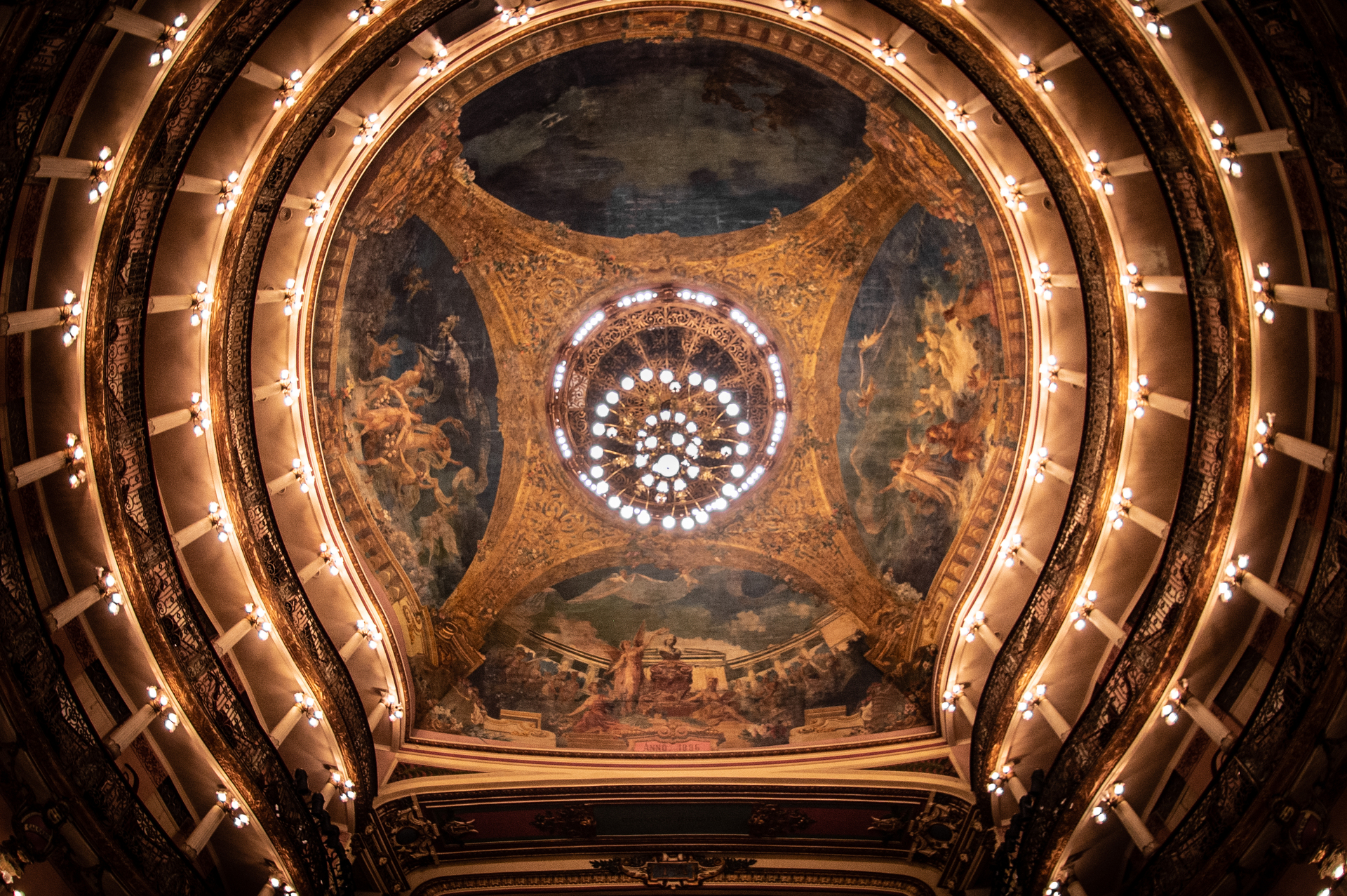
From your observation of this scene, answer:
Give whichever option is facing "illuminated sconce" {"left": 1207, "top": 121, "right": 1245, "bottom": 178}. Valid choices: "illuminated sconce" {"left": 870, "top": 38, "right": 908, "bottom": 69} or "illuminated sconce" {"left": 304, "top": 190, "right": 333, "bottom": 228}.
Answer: "illuminated sconce" {"left": 304, "top": 190, "right": 333, "bottom": 228}

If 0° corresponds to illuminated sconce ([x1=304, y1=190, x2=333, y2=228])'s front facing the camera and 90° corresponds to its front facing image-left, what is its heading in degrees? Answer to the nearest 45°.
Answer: approximately 315°

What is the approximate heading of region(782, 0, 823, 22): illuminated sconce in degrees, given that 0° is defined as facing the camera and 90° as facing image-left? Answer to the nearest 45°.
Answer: approximately 0°

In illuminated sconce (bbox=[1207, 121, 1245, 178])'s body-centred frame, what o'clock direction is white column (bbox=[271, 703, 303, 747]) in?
The white column is roughly at 1 o'clock from the illuminated sconce.

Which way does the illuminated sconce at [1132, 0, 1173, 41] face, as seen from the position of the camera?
facing the viewer and to the left of the viewer

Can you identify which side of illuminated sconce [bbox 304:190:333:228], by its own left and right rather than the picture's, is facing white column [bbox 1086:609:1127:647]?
front

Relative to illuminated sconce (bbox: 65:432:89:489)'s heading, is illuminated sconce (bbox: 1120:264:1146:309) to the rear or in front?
in front

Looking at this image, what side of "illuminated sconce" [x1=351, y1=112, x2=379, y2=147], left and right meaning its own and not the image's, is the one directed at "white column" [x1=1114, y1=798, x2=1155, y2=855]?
front

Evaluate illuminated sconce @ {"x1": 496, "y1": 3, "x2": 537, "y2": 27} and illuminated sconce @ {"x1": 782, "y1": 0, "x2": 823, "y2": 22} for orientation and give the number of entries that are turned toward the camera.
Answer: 2
